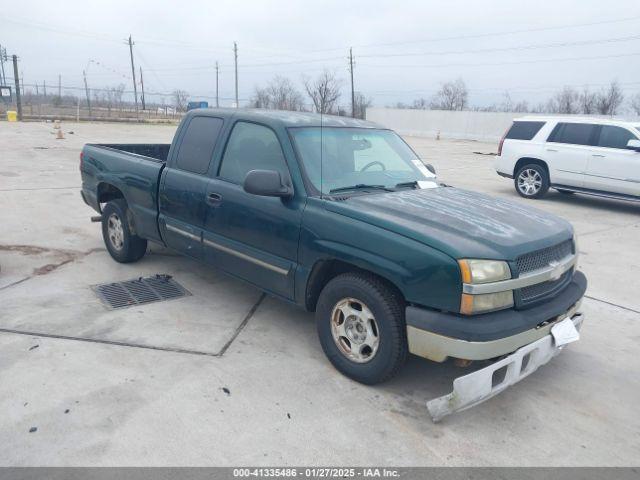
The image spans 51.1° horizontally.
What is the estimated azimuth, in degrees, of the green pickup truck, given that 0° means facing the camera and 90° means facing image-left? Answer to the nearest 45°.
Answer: approximately 315°

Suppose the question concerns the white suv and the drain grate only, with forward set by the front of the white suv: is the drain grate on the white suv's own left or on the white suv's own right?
on the white suv's own right

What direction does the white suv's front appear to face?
to the viewer's right

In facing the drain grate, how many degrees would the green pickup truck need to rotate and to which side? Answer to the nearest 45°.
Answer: approximately 180°
